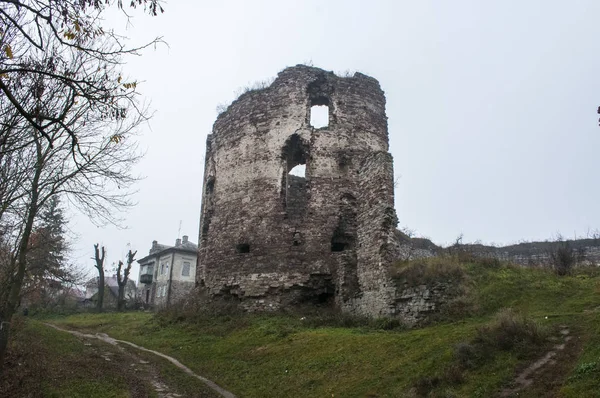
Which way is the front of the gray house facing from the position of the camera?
facing the viewer and to the left of the viewer

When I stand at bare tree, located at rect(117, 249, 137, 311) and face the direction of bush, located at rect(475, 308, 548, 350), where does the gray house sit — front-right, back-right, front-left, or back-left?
back-left

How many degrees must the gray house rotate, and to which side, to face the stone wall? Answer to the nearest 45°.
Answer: approximately 45° to its left

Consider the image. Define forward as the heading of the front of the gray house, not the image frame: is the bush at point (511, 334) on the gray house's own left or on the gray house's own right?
on the gray house's own left

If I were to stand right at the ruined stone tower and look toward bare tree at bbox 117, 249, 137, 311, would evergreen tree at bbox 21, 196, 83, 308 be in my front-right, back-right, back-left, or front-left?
front-left
